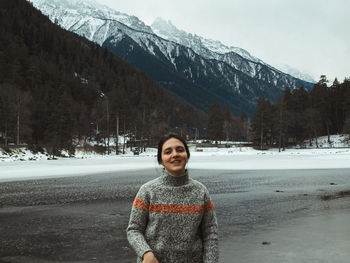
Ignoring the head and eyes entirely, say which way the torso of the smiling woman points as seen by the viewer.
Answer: toward the camera

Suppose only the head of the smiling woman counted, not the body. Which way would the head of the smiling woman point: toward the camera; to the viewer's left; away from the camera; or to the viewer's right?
toward the camera
